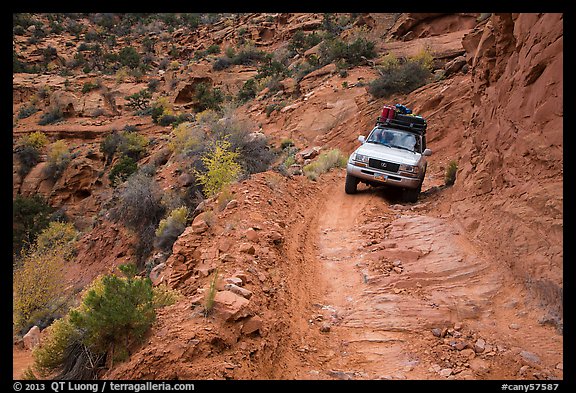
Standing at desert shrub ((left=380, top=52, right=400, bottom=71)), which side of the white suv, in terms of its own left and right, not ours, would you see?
back

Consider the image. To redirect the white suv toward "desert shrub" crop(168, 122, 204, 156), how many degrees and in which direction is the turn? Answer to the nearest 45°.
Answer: approximately 135° to its right

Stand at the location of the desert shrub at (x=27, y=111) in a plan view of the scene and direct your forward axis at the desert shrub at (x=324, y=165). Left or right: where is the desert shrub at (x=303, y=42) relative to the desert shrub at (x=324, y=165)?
left

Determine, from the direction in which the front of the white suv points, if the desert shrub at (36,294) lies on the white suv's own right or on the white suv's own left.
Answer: on the white suv's own right

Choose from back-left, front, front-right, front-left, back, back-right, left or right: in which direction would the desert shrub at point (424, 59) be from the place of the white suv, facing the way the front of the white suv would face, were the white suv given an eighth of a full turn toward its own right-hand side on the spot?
back-right

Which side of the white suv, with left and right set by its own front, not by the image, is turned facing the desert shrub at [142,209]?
right

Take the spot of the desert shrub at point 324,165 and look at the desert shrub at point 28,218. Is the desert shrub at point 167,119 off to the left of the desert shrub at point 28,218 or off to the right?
right

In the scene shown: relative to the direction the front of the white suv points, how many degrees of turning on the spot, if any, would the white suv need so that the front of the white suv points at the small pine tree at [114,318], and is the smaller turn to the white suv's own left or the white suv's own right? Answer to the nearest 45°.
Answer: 0° — it already faces it

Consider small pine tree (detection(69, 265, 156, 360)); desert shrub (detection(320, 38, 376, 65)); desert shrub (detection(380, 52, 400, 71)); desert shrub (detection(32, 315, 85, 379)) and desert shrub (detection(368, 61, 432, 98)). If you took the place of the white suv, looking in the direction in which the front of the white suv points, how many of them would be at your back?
3

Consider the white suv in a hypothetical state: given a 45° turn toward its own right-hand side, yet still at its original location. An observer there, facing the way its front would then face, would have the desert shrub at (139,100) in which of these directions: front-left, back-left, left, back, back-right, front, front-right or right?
right

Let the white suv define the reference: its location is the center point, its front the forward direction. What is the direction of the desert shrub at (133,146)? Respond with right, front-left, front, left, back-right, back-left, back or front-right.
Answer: back-right

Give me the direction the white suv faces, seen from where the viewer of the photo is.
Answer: facing the viewer

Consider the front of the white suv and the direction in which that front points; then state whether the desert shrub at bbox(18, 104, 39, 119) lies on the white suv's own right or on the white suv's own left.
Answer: on the white suv's own right

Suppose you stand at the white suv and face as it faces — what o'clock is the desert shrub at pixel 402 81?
The desert shrub is roughly at 6 o'clock from the white suv.

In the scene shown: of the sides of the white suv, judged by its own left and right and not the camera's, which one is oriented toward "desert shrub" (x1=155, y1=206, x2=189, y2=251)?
right

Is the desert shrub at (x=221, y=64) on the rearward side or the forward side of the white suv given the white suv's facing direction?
on the rearward side

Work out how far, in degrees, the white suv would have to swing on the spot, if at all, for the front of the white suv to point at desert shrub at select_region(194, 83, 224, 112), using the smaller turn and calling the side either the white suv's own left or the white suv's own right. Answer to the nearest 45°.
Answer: approximately 135° to the white suv's own right
